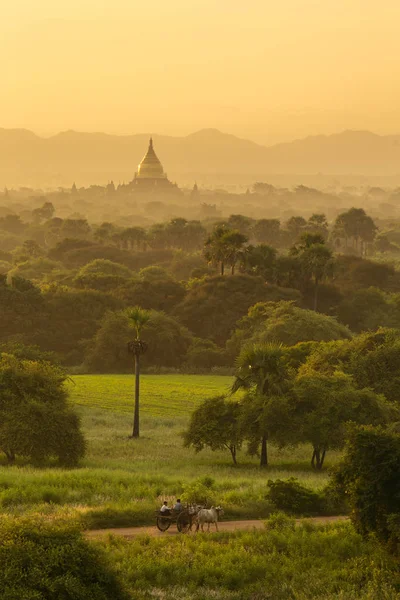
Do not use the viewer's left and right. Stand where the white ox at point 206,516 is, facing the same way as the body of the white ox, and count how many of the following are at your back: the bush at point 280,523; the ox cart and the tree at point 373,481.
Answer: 1

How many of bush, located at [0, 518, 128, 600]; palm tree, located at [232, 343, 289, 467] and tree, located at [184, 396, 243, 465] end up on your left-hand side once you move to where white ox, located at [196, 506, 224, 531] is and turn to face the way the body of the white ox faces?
2

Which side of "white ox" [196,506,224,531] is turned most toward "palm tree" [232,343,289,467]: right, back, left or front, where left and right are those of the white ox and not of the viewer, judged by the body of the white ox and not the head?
left

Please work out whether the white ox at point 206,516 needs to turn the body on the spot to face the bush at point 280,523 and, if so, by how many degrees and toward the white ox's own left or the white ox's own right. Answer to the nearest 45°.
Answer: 0° — it already faces it

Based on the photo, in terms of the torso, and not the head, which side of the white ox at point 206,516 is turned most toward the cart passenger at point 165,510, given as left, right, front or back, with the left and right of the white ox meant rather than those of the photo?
back

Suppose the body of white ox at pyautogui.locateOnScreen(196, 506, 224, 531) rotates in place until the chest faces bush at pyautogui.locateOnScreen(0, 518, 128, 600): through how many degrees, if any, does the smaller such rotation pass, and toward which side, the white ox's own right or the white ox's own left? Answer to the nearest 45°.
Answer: approximately 90° to the white ox's own right

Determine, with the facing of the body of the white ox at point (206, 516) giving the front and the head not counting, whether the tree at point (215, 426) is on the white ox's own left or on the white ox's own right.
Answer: on the white ox's own left

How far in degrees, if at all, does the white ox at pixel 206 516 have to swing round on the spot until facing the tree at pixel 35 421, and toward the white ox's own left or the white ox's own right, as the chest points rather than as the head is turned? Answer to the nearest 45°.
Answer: approximately 135° to the white ox's own left

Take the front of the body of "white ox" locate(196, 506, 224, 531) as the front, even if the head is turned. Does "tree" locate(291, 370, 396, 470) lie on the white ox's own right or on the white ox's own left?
on the white ox's own left

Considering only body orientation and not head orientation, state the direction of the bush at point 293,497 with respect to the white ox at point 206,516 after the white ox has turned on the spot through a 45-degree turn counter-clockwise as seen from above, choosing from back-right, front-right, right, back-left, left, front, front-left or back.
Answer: front

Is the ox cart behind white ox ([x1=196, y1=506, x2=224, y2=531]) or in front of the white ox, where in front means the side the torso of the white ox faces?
behind

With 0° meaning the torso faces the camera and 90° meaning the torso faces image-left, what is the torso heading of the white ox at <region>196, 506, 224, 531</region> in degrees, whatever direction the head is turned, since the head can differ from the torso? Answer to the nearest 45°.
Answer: approximately 270°

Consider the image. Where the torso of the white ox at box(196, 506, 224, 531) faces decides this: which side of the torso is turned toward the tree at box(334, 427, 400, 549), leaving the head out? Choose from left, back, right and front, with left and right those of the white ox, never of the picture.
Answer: front
